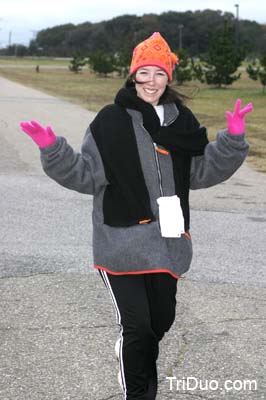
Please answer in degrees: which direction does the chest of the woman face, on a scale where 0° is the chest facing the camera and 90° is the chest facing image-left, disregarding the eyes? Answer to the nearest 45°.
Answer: approximately 315°

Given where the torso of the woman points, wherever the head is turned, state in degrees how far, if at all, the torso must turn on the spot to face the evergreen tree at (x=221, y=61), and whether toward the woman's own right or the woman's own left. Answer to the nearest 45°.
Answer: approximately 135° to the woman's own left
